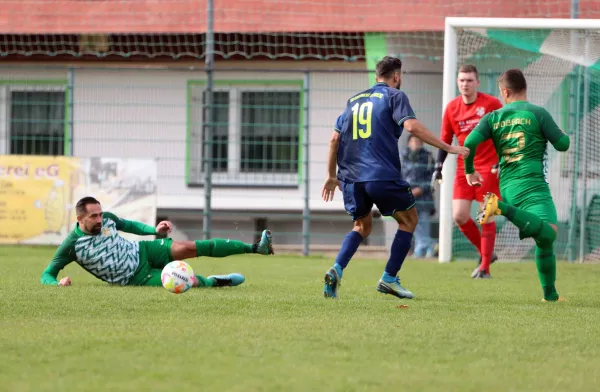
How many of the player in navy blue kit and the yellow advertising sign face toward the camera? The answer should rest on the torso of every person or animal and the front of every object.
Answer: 1

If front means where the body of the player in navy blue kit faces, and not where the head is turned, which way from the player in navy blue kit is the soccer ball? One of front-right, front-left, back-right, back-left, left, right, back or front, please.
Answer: back-left

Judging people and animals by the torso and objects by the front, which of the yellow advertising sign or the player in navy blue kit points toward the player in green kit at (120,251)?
the yellow advertising sign

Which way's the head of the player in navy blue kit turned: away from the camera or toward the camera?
away from the camera

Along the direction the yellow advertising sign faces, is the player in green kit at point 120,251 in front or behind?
in front

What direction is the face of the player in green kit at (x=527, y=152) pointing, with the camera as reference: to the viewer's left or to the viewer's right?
to the viewer's left

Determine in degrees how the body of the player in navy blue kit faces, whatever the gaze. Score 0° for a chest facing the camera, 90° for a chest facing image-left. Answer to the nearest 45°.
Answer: approximately 225°

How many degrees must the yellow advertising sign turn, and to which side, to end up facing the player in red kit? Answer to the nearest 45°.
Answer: approximately 45° to its left

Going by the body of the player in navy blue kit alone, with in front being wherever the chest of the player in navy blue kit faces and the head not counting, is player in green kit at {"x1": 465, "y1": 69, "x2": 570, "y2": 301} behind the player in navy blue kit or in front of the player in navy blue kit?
in front

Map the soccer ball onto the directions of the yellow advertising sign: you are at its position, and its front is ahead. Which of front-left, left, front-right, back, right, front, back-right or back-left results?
front
